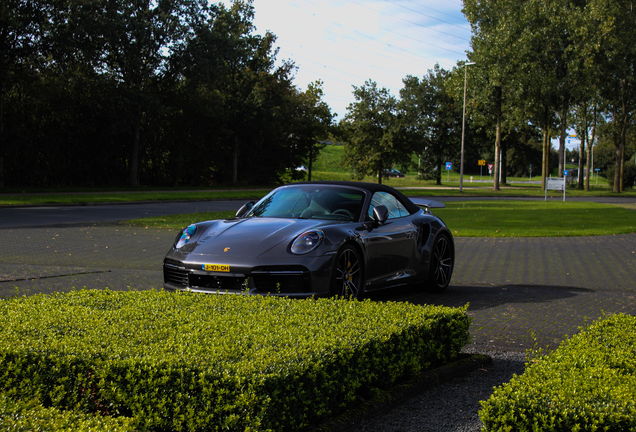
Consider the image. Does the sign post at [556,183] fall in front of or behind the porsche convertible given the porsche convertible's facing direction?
behind

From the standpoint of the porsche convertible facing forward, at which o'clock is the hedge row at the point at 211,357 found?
The hedge row is roughly at 11 o'clock from the porsche convertible.

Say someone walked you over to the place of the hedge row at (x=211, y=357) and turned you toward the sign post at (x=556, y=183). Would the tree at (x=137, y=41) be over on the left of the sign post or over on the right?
left

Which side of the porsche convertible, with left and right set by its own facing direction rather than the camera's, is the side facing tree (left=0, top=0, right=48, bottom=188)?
right

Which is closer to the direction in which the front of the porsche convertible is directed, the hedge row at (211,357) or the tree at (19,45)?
the hedge row

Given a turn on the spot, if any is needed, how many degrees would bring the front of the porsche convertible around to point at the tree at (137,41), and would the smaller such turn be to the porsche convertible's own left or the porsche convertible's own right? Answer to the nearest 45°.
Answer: approximately 135° to the porsche convertible's own right

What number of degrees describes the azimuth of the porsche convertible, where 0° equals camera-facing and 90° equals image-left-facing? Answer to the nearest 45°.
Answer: approximately 45°

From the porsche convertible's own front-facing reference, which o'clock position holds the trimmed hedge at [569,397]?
The trimmed hedge is roughly at 10 o'clock from the porsche convertible.
